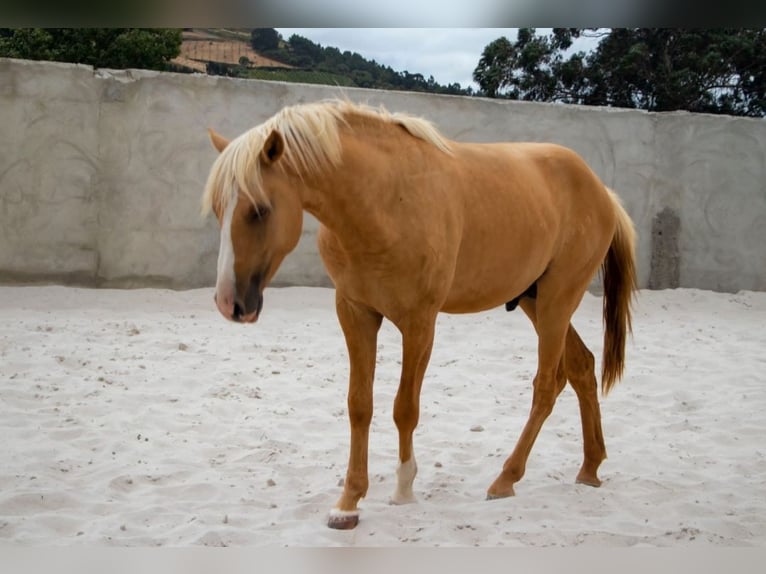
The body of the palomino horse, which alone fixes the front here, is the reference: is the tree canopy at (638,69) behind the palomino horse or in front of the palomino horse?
behind

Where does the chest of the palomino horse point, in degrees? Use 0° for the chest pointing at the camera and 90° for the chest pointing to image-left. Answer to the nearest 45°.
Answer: approximately 45°

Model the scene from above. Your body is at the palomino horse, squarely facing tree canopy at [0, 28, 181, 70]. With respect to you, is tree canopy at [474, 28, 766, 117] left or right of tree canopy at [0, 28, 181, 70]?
right
